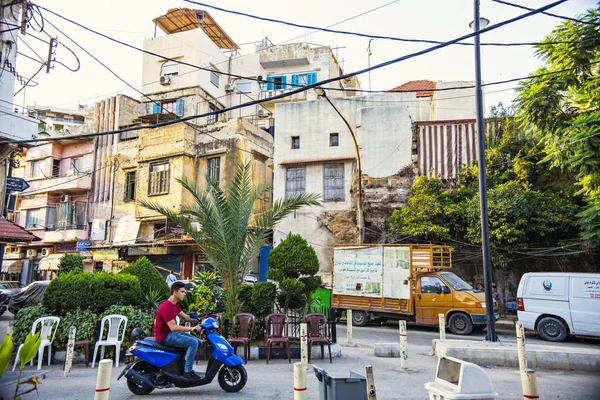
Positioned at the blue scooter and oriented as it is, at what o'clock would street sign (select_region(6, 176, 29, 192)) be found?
The street sign is roughly at 8 o'clock from the blue scooter.

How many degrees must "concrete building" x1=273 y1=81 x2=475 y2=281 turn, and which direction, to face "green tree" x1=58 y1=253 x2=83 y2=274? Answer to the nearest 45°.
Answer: approximately 45° to its right

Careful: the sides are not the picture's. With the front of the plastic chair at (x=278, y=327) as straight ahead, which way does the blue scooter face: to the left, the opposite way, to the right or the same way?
to the left

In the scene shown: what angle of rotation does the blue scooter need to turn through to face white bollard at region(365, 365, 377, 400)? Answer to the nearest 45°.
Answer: approximately 45° to its right

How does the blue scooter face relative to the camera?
to the viewer's right

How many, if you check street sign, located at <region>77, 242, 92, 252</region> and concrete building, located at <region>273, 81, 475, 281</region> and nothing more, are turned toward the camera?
2
